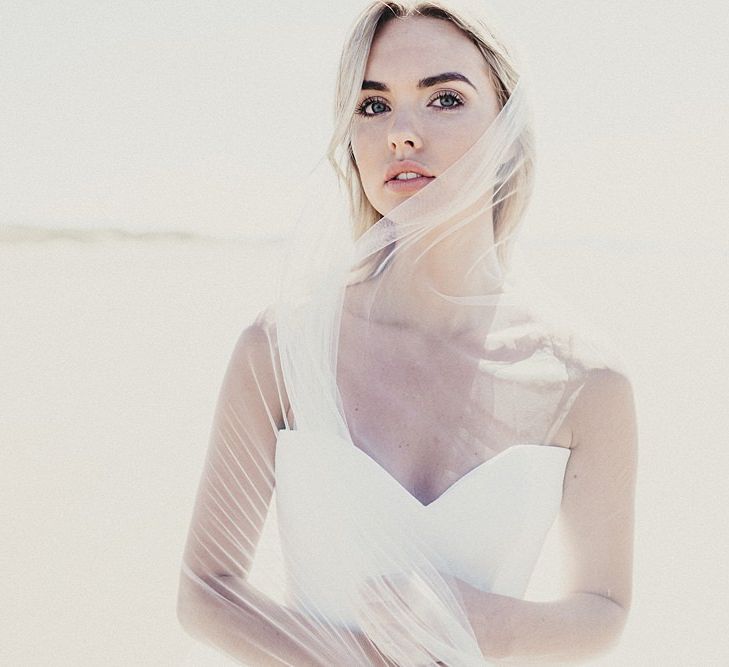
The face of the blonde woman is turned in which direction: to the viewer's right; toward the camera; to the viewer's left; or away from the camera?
toward the camera

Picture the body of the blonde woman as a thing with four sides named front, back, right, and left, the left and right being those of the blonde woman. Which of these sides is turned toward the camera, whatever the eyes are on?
front
